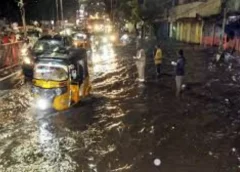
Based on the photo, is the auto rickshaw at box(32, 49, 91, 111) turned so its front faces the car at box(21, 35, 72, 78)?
no

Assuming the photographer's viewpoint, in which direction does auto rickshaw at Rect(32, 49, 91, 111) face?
facing the viewer and to the left of the viewer

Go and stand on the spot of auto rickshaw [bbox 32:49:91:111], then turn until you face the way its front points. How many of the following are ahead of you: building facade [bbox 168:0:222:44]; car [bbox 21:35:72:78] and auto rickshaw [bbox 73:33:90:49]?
0

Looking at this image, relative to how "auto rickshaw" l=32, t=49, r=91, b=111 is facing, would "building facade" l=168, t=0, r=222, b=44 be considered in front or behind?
behind

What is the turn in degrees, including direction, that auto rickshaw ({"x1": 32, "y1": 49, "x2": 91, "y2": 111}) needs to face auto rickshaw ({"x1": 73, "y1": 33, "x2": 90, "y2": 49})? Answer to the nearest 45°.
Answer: approximately 135° to its right
